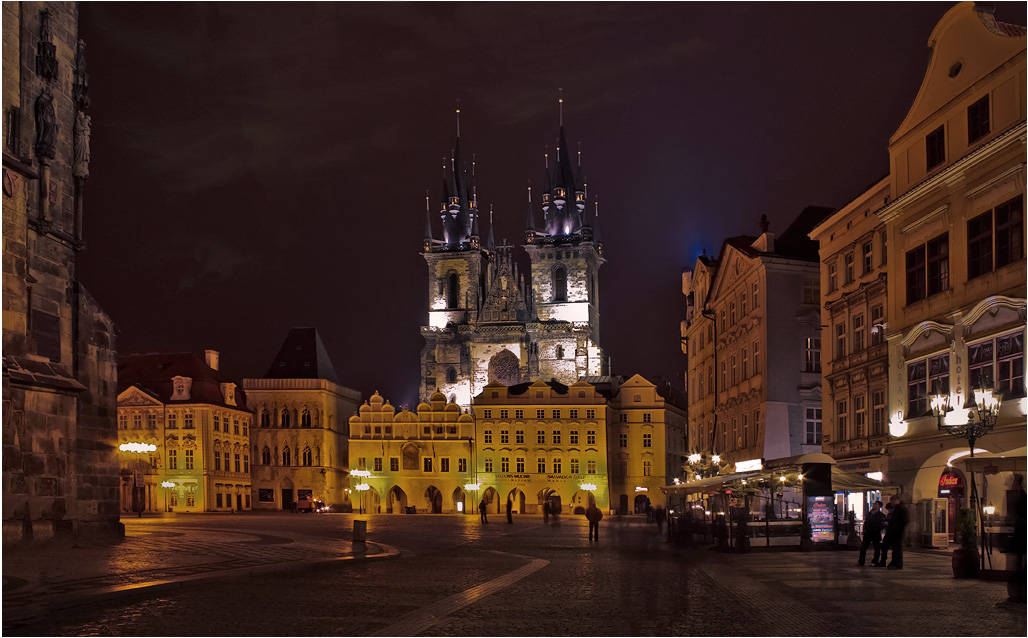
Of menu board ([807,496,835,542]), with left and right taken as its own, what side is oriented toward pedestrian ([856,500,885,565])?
front

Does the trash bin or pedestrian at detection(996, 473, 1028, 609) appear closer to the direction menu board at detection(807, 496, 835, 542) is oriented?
the pedestrian

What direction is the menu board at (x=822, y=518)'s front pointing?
toward the camera

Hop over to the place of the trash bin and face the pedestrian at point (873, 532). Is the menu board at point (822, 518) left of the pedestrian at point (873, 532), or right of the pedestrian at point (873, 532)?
left

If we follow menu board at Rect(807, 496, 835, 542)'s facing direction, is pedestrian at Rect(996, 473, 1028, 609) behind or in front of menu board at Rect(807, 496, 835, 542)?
in front

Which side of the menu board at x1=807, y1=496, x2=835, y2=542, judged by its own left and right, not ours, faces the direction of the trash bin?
right

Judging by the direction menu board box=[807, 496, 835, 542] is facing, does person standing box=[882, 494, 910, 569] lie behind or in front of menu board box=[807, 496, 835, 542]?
in front
